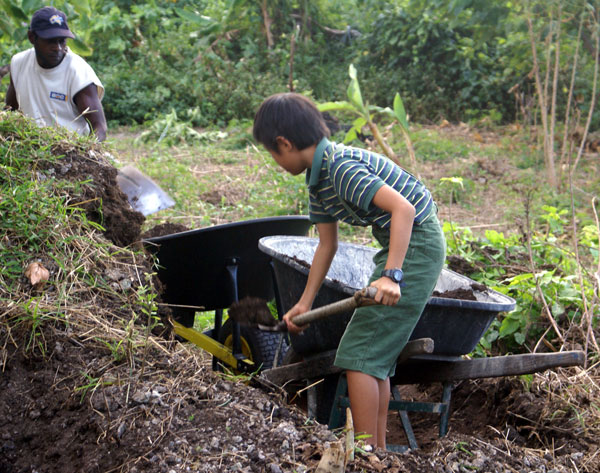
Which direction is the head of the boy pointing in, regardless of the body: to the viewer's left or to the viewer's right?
to the viewer's left

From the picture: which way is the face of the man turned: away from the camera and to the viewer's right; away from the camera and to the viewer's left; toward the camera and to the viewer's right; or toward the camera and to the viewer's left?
toward the camera and to the viewer's right

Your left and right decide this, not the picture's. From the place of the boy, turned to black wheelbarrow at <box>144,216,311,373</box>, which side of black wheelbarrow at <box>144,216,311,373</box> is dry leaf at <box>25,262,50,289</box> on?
left

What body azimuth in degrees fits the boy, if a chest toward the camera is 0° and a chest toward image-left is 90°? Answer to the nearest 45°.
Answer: approximately 90°

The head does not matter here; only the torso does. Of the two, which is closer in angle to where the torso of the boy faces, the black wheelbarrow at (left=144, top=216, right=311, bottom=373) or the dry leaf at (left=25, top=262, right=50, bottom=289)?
the dry leaf

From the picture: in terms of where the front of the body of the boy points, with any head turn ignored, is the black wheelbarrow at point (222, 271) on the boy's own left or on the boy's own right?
on the boy's own right

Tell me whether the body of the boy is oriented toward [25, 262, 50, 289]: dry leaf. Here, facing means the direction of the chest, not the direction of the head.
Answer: yes

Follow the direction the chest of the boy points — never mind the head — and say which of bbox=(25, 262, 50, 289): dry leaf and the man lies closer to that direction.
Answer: the dry leaf

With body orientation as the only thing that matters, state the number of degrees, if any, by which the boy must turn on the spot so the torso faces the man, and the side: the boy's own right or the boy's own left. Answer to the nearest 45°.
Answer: approximately 45° to the boy's own right
